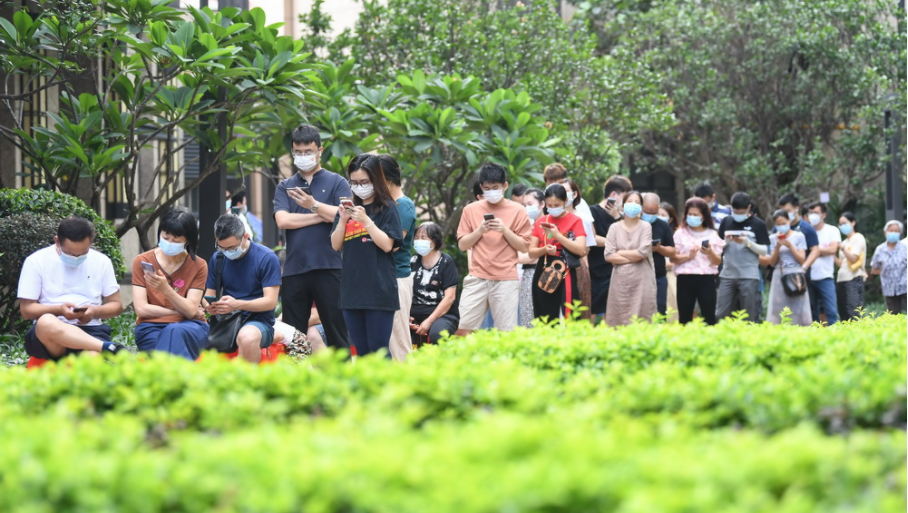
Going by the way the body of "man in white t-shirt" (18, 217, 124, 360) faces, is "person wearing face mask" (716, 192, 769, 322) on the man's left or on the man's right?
on the man's left

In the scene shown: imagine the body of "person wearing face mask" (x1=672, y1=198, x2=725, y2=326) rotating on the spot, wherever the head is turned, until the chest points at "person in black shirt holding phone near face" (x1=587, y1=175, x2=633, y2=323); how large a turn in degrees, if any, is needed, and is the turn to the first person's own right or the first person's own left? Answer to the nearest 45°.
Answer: approximately 45° to the first person's own right

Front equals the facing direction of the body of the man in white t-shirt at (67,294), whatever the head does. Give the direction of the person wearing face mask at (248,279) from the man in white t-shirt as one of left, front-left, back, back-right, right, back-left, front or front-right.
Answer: left

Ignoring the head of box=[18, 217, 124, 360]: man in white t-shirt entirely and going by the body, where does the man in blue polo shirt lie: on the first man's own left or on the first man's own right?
on the first man's own left

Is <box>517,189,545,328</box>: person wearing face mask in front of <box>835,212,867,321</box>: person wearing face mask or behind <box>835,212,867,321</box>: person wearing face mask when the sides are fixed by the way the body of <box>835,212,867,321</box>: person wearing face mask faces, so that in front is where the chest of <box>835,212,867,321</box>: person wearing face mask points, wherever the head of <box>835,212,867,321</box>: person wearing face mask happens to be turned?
in front

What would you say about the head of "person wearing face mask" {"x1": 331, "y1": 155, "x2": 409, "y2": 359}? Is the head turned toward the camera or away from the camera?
toward the camera

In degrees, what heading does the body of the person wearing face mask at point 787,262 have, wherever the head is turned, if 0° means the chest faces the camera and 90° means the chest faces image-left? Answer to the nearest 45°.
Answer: approximately 0°

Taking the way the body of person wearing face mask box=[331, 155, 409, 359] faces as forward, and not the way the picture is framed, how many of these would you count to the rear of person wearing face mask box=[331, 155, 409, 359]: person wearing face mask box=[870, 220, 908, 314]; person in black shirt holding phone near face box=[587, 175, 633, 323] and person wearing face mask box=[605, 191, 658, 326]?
3

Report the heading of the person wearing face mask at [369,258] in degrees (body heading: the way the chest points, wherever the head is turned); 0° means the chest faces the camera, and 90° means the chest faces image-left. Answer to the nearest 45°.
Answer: approximately 45°

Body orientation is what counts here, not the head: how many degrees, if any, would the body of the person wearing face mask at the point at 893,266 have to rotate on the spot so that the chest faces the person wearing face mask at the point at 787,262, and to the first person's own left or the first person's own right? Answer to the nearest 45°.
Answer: approximately 45° to the first person's own right

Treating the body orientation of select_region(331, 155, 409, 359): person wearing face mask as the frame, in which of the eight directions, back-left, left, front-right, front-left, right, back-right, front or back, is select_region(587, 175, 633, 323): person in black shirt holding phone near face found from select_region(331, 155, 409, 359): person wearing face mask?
back

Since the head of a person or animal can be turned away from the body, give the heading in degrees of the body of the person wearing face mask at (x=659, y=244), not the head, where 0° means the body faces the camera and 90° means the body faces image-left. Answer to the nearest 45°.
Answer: approximately 45°

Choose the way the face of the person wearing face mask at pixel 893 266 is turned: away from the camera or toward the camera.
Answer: toward the camera

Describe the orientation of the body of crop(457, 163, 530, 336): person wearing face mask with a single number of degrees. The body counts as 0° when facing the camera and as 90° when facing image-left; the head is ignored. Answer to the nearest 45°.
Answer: approximately 0°

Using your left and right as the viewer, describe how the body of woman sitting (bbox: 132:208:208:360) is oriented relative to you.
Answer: facing the viewer

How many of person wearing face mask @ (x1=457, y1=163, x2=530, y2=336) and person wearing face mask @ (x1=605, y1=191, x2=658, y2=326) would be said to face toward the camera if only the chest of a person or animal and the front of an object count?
2
